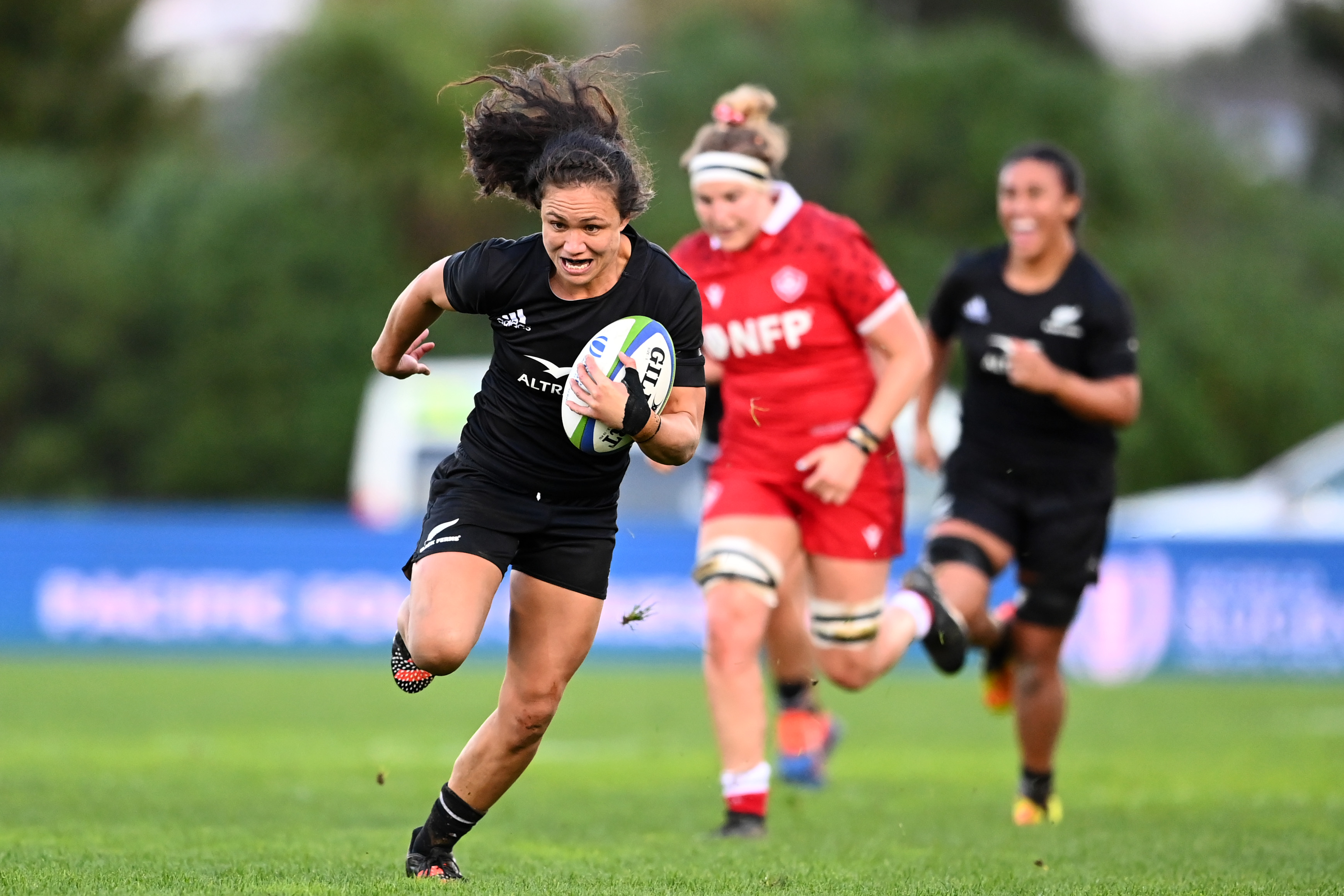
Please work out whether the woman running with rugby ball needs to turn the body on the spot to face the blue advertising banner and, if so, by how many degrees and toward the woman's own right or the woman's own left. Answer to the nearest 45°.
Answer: approximately 180°

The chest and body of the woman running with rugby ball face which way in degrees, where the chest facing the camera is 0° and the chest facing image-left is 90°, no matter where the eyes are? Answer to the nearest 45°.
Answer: approximately 0°

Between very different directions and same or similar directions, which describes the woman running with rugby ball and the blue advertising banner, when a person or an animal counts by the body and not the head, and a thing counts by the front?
same or similar directions

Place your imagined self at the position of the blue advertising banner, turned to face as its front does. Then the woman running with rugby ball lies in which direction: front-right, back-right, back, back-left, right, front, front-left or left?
front

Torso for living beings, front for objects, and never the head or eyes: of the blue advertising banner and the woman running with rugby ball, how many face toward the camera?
2

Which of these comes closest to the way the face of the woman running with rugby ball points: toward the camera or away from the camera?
toward the camera

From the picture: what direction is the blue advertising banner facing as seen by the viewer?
toward the camera
